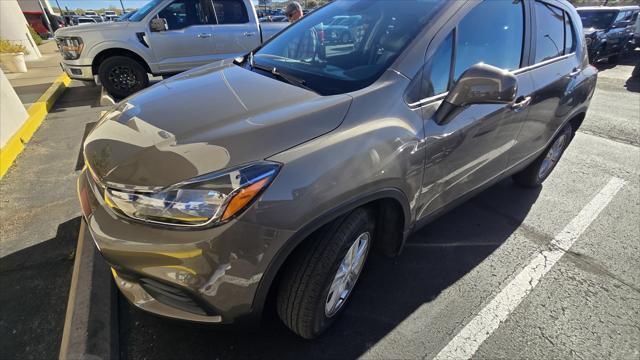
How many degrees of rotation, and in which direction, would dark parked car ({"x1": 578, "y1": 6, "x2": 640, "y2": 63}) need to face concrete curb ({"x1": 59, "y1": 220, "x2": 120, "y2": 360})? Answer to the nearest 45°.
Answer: approximately 45° to its left

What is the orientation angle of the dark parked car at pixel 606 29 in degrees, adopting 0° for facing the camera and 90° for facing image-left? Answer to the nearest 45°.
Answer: approximately 45°

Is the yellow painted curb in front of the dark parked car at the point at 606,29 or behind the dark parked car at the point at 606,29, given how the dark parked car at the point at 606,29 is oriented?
in front

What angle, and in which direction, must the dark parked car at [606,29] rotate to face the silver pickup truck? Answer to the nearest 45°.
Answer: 0° — it already faces it
